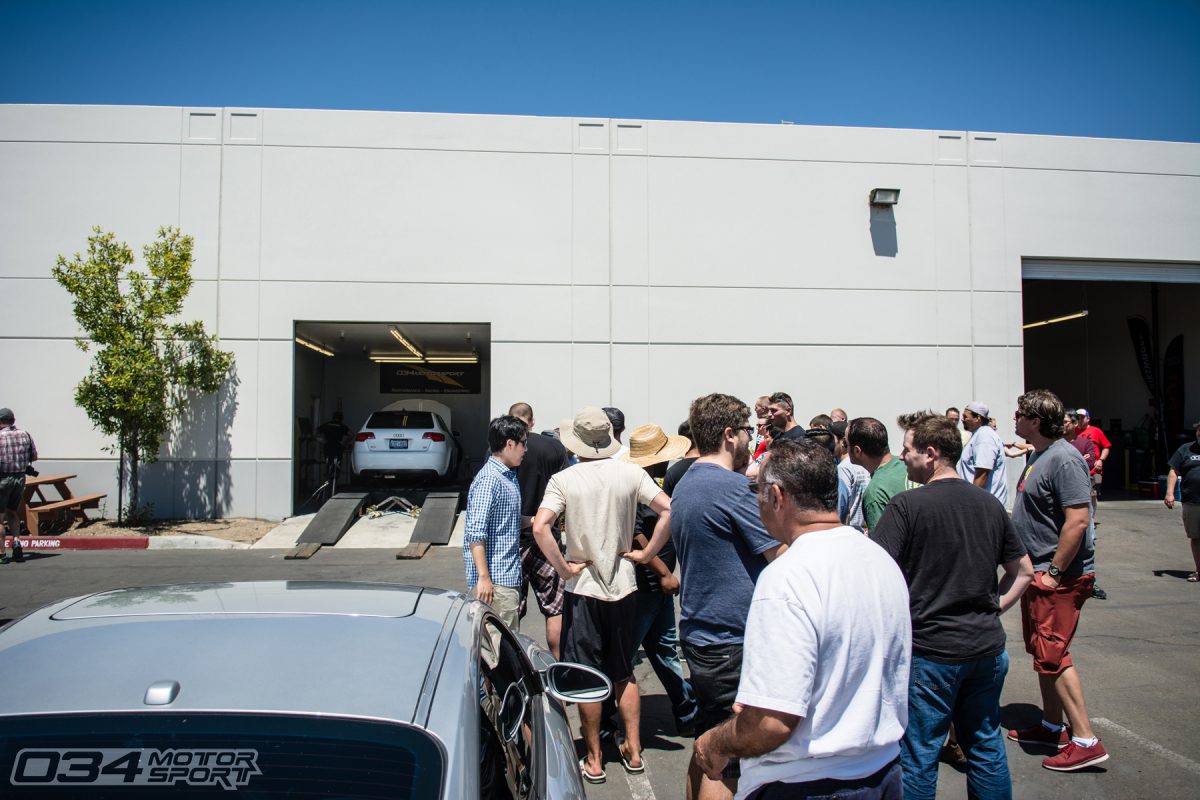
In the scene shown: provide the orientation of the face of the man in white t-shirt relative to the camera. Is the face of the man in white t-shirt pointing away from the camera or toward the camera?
away from the camera

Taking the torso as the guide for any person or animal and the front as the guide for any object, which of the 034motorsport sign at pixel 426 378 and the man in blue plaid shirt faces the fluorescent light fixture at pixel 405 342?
the 034motorsport sign

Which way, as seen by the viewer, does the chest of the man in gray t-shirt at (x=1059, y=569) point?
to the viewer's left

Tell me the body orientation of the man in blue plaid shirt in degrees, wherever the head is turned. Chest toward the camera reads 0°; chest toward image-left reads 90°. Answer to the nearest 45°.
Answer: approximately 270°

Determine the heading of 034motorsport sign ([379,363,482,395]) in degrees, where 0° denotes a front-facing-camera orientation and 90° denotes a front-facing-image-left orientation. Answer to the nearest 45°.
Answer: approximately 0°

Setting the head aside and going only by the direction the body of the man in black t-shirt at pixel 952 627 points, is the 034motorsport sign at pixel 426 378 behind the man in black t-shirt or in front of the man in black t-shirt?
in front

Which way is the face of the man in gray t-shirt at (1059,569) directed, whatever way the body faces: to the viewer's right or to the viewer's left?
to the viewer's left

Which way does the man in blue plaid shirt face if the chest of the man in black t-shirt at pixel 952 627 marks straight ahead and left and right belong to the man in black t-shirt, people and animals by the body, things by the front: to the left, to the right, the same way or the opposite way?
to the right

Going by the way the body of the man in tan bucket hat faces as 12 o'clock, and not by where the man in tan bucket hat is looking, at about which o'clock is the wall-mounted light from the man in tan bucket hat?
The wall-mounted light is roughly at 1 o'clock from the man in tan bucket hat.
